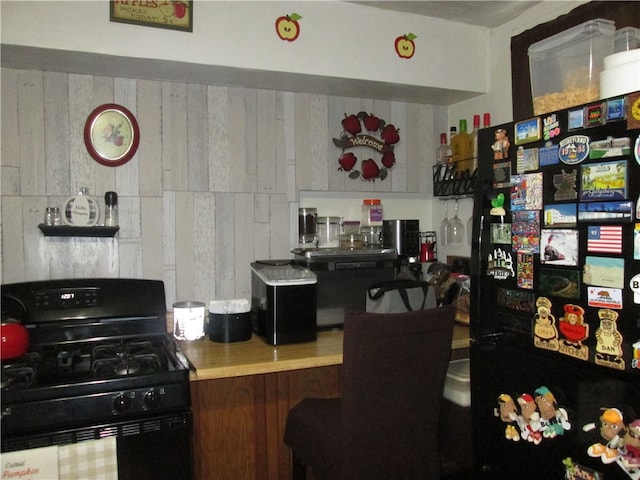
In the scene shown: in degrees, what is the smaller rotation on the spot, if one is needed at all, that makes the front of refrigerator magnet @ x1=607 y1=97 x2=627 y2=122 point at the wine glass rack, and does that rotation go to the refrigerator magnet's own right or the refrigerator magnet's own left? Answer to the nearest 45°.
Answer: approximately 90° to the refrigerator magnet's own right

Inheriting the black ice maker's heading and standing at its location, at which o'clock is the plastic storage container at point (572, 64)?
The plastic storage container is roughly at 10 o'clock from the black ice maker.

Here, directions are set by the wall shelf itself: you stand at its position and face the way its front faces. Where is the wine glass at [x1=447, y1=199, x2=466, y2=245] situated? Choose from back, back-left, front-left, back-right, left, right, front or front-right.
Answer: left

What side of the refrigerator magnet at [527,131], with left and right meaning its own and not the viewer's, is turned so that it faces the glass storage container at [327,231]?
right

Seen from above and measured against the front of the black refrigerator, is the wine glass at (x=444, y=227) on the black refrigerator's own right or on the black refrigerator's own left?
on the black refrigerator's own right

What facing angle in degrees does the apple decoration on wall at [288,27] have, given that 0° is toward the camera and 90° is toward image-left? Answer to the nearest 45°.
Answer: approximately 0°

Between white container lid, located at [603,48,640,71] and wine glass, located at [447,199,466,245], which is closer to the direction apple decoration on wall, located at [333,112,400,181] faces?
the white container lid
